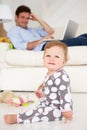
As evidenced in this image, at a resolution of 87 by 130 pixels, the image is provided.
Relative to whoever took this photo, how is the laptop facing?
facing away from the viewer and to the left of the viewer

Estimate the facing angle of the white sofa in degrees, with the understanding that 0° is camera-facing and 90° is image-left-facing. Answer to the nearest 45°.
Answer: approximately 0°

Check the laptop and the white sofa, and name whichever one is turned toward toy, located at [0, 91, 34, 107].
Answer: the white sofa

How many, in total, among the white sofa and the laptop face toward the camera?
1

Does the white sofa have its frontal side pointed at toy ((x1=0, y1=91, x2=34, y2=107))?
yes
